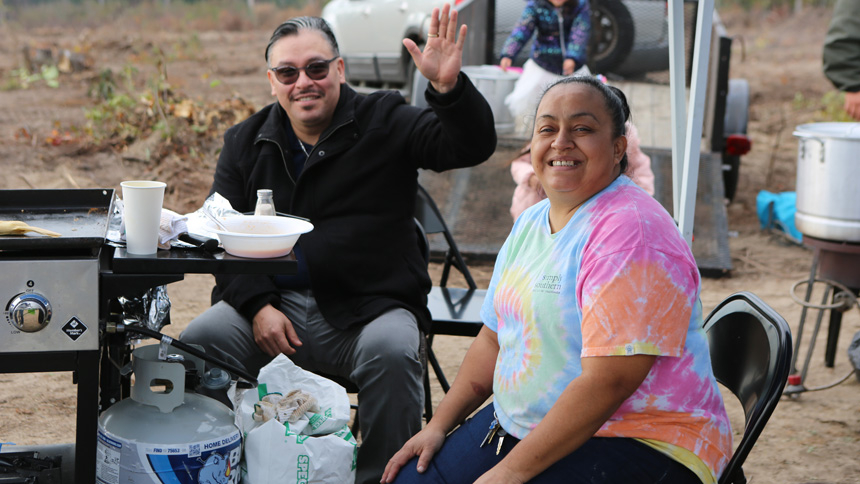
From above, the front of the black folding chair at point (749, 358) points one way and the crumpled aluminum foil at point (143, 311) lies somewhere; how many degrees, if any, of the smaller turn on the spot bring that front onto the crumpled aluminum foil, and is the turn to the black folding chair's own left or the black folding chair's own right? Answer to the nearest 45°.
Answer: approximately 45° to the black folding chair's own right

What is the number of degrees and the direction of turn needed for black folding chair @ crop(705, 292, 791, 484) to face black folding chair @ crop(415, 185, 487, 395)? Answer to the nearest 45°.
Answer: approximately 90° to its right

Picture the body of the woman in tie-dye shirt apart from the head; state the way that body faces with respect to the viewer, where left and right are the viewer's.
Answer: facing the viewer and to the left of the viewer

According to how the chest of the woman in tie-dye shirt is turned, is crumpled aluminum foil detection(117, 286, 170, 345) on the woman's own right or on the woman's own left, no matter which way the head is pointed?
on the woman's own right

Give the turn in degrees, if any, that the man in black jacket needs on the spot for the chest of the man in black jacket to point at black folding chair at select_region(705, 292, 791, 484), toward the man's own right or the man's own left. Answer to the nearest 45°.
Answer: approximately 45° to the man's own left

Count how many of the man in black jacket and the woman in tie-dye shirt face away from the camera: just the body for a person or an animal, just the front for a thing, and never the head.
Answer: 0

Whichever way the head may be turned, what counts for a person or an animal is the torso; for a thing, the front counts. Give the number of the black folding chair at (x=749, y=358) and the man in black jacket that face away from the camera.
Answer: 0

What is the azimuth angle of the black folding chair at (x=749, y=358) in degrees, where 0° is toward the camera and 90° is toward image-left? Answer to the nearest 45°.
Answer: approximately 45°

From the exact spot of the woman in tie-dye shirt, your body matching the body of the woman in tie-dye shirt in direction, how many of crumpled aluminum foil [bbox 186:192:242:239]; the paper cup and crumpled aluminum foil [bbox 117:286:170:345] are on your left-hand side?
0

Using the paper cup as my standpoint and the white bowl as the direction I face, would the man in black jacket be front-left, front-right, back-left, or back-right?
front-left

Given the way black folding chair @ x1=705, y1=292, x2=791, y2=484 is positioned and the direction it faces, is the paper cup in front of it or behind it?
in front

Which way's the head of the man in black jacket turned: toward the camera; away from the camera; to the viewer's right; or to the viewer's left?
toward the camera

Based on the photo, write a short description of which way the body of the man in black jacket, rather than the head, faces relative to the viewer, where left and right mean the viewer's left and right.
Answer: facing the viewer
